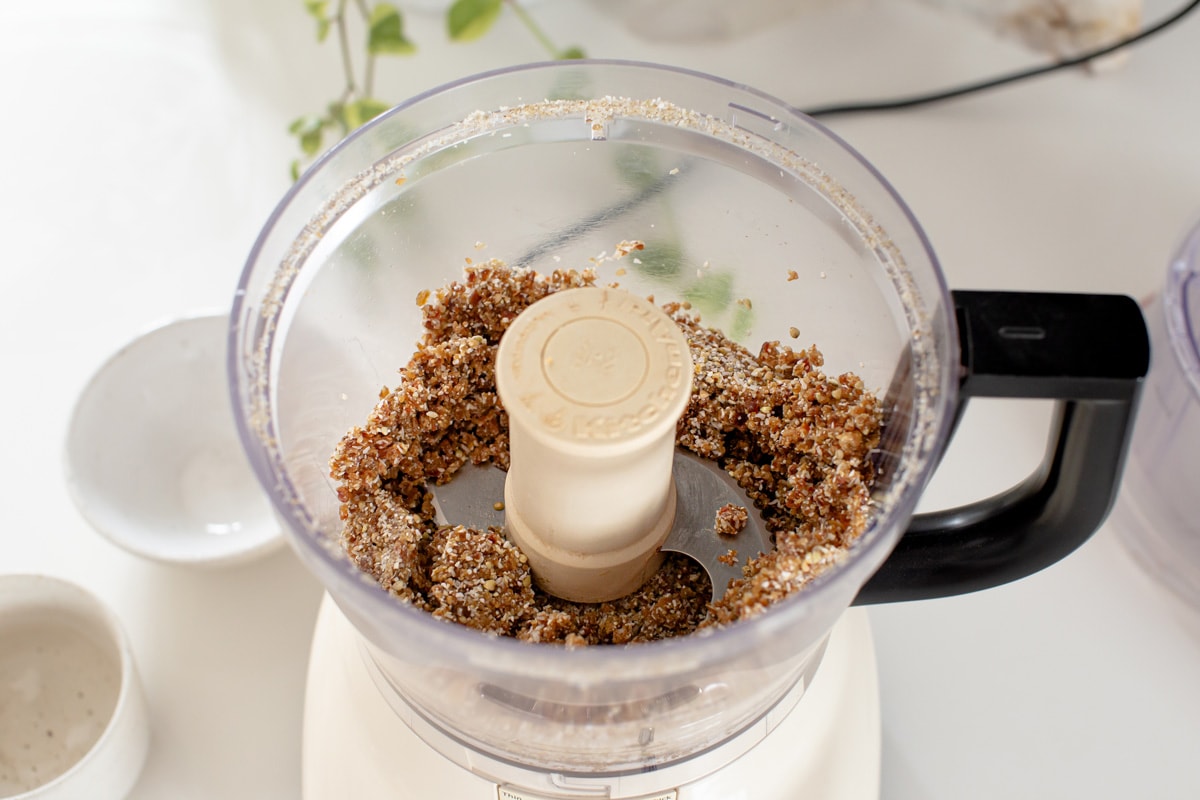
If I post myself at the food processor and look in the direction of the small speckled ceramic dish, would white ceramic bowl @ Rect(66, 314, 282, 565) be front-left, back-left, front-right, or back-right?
front-right

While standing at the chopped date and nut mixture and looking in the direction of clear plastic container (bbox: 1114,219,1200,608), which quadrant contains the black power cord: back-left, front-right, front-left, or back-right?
front-left

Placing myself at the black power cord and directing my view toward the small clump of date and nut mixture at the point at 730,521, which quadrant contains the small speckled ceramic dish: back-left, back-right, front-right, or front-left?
front-right

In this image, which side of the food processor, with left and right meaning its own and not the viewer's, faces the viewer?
front
